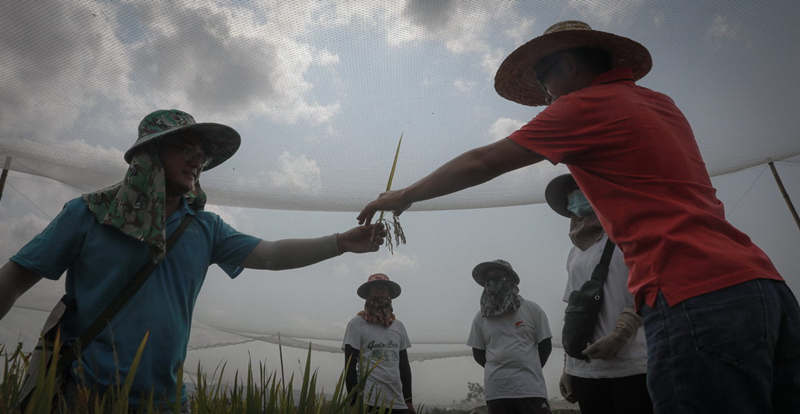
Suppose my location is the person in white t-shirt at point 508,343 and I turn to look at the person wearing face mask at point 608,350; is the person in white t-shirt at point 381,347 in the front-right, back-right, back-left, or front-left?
back-right

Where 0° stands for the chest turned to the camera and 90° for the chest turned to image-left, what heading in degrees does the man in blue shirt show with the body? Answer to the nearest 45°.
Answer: approximately 315°

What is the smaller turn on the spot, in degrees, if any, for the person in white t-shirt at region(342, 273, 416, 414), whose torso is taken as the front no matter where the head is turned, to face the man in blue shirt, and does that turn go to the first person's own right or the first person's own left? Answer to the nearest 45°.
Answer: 0° — they already face them

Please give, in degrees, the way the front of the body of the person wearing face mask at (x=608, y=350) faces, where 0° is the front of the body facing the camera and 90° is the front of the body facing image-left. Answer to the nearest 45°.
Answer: approximately 45°

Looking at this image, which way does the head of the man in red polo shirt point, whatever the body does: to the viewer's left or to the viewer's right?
to the viewer's left

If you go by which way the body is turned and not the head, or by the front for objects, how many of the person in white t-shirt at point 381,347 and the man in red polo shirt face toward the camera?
1
